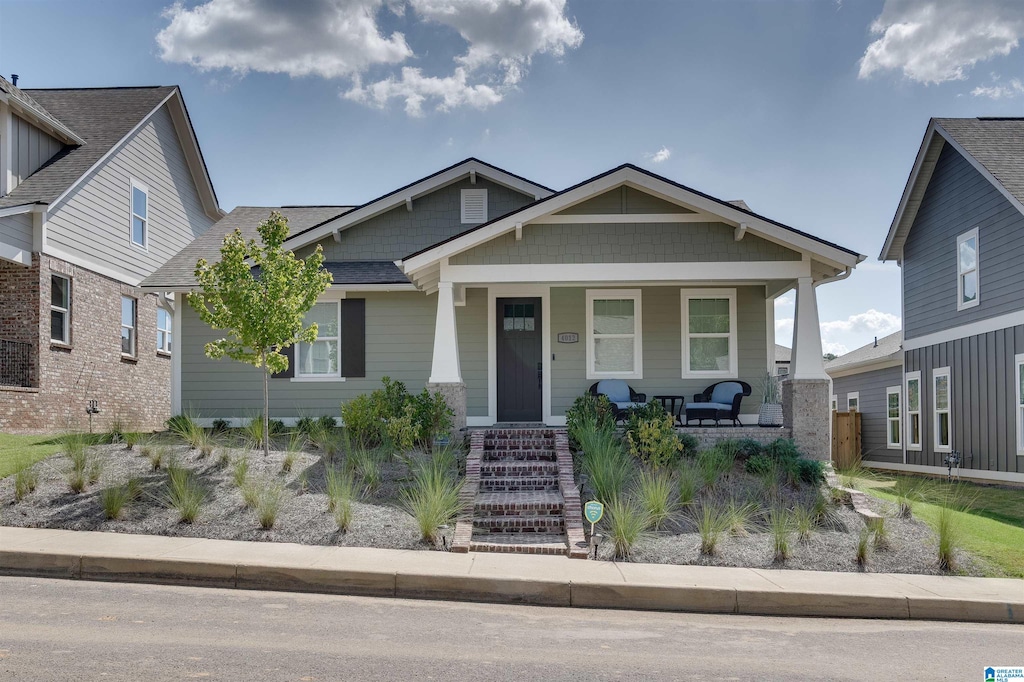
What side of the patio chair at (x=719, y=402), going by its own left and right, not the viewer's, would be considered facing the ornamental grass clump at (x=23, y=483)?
front

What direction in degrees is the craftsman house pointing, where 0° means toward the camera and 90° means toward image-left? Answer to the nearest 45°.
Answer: approximately 0°

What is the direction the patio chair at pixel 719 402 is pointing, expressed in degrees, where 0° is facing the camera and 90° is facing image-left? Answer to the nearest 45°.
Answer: approximately 45°

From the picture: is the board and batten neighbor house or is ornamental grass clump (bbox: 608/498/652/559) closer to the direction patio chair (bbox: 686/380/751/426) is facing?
the ornamental grass clump

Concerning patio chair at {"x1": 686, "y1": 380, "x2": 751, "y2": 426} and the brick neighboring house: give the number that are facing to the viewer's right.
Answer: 0

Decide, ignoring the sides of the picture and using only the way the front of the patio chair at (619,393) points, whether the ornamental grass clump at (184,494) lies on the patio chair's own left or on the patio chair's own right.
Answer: on the patio chair's own right

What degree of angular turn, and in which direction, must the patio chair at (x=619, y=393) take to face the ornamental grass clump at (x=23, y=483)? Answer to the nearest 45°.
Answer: approximately 90° to its right

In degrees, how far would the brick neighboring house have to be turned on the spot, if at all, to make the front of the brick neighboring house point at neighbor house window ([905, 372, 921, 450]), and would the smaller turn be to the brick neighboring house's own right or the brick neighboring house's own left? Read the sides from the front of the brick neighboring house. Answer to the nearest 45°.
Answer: approximately 135° to the brick neighboring house's own left

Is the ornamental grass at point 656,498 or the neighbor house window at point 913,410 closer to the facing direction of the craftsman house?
the ornamental grass

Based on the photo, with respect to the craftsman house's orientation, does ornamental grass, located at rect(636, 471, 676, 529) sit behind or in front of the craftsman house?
in front

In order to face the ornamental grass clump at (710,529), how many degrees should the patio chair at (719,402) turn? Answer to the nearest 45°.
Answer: approximately 45° to its left

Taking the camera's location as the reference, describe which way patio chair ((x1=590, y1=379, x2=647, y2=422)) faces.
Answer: facing the viewer and to the right of the viewer

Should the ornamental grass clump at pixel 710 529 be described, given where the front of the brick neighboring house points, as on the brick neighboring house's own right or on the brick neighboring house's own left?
on the brick neighboring house's own left
